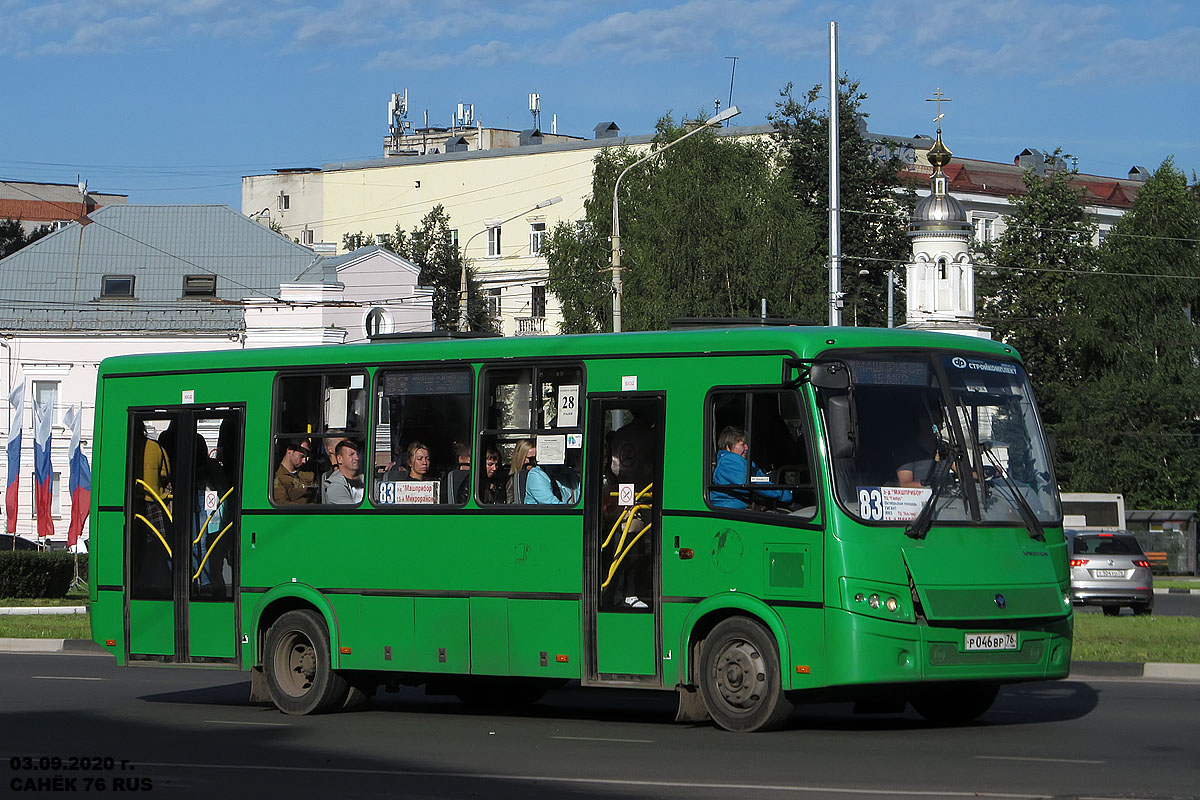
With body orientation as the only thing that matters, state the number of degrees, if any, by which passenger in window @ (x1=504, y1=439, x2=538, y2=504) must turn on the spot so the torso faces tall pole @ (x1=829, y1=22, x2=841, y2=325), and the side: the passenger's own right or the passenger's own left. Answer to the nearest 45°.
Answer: approximately 135° to the passenger's own left

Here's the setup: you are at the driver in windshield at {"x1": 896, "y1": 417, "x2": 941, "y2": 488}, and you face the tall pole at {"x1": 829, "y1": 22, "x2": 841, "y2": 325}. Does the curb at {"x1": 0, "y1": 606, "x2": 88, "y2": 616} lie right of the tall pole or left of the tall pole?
left
